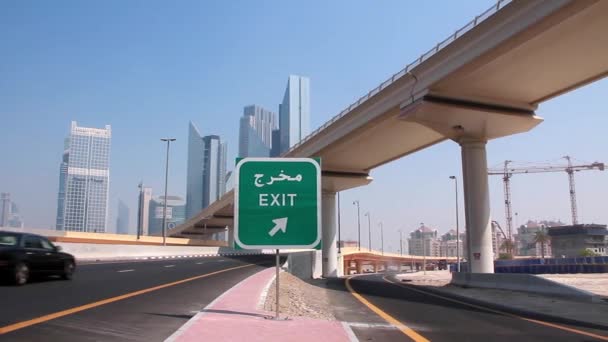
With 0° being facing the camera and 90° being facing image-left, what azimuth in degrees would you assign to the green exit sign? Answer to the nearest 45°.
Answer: approximately 0°

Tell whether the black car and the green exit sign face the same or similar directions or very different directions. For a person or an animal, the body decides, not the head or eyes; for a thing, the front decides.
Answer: very different directions

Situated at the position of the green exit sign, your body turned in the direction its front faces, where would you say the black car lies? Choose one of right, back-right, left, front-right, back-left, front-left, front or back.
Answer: back-right

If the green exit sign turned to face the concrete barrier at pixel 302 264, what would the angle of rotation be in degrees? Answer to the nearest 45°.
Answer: approximately 180°
